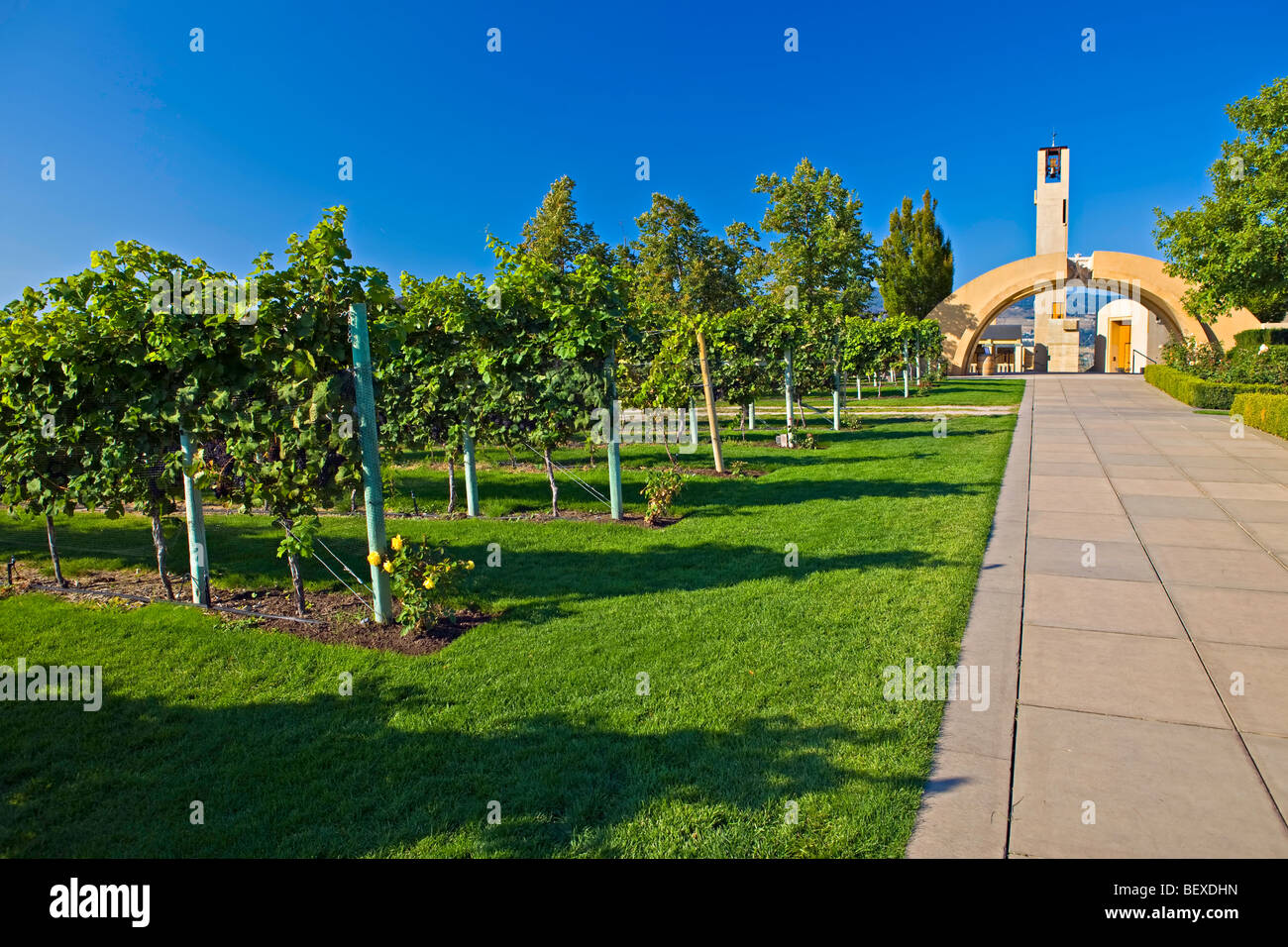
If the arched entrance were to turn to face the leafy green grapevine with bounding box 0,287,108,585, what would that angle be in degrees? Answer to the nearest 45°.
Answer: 0° — it already faces it

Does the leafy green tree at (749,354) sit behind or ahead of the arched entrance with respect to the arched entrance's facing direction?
ahead

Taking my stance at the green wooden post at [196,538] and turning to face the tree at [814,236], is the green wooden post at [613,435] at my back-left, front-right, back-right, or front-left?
front-right

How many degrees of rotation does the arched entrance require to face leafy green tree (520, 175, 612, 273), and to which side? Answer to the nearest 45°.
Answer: approximately 45° to its right

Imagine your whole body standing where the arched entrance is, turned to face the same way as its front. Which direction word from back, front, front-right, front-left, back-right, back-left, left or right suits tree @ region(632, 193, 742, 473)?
front-right

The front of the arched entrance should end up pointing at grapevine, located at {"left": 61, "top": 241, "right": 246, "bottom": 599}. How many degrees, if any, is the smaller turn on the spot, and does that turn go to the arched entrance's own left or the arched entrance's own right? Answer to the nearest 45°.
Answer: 0° — it already faces it

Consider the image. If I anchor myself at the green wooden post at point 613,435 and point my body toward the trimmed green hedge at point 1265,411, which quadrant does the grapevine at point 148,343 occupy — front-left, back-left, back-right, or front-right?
back-right

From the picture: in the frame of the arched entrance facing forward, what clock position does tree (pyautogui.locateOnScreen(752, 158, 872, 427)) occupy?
The tree is roughly at 1 o'clock from the arched entrance.

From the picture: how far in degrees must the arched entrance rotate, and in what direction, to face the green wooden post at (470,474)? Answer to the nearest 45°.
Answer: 0° — it already faces it

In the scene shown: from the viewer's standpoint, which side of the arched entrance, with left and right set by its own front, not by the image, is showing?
front

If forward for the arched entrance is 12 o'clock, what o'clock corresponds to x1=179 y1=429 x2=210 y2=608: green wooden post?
The green wooden post is roughly at 12 o'clock from the arched entrance.

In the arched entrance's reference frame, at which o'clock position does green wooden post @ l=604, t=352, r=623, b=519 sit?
The green wooden post is roughly at 12 o'clock from the arched entrance.

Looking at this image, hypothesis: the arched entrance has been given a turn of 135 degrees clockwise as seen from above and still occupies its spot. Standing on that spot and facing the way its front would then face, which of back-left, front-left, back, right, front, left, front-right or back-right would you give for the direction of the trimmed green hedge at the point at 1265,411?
back-left
